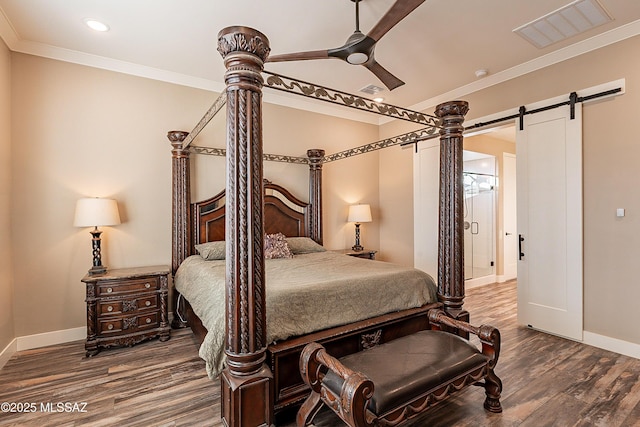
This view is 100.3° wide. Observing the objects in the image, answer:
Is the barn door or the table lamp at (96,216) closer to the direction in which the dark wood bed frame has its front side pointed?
the barn door

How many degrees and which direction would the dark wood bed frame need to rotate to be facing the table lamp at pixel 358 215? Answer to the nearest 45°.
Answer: approximately 135° to its left

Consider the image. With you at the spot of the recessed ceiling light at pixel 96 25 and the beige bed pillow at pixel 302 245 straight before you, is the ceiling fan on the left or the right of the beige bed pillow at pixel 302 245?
right

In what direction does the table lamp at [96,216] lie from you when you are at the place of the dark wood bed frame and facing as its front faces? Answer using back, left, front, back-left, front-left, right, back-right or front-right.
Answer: back

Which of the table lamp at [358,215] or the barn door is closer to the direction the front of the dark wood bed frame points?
the barn door

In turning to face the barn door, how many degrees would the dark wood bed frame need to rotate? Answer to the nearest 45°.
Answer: approximately 90° to its left

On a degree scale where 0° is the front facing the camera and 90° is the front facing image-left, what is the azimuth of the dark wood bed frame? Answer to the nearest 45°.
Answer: approximately 315°

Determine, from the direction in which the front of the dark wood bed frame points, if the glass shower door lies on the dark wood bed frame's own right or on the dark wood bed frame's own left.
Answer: on the dark wood bed frame's own left
